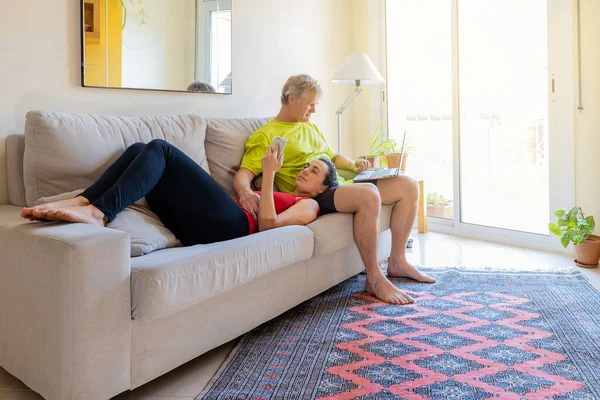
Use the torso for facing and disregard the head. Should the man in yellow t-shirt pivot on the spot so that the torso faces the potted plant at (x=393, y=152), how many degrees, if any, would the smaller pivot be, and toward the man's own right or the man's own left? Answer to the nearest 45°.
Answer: approximately 135° to the man's own left

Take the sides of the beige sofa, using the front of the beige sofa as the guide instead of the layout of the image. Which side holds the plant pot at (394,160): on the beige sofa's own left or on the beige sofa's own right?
on the beige sofa's own left

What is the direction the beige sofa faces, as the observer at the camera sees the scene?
facing the viewer and to the right of the viewer

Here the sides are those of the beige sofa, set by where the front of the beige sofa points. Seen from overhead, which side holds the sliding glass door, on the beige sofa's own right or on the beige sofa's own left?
on the beige sofa's own left
